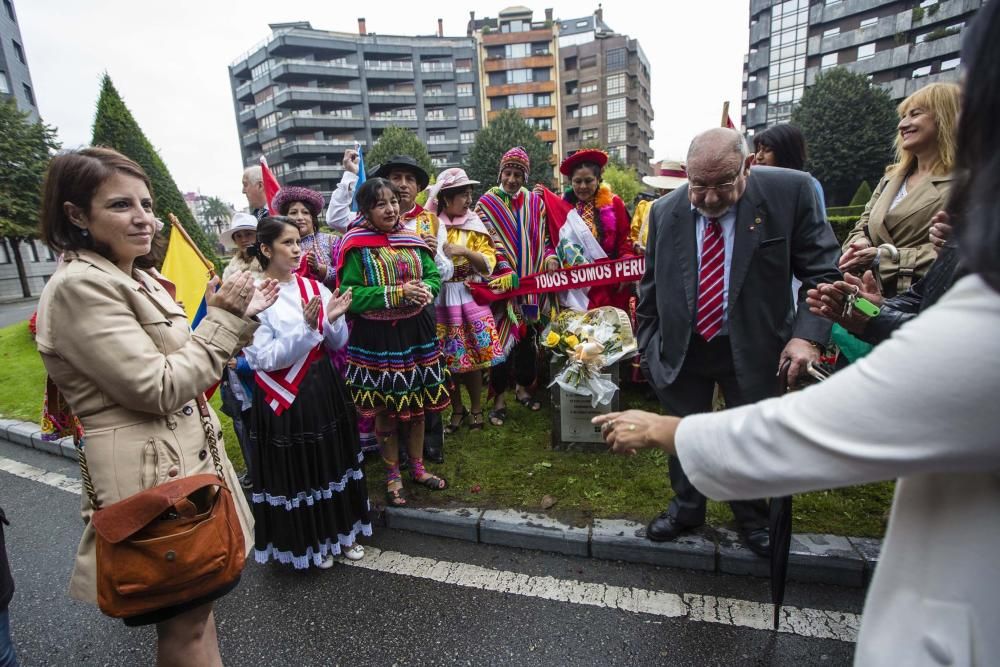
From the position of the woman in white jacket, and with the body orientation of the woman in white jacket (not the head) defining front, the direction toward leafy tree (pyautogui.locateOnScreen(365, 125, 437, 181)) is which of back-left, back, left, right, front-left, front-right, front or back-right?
front-right

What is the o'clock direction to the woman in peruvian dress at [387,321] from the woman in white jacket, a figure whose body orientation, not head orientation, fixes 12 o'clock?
The woman in peruvian dress is roughly at 1 o'clock from the woman in white jacket.

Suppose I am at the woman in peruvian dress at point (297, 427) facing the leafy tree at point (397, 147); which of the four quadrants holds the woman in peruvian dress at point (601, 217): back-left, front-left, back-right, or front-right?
front-right

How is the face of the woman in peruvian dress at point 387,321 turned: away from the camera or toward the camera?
toward the camera

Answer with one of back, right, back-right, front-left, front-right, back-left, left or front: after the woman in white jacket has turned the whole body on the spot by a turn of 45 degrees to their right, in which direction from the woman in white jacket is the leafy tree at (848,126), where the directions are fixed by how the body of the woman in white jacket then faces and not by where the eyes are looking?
front-right

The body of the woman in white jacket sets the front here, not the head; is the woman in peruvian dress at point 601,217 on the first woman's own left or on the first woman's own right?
on the first woman's own right

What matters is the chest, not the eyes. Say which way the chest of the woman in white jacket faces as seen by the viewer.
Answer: to the viewer's left

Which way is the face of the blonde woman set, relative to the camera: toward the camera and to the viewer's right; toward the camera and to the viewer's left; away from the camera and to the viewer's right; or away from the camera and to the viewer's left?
toward the camera and to the viewer's left

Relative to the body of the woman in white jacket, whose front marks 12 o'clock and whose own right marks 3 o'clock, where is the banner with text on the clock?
The banner with text is roughly at 2 o'clock from the woman in white jacket.

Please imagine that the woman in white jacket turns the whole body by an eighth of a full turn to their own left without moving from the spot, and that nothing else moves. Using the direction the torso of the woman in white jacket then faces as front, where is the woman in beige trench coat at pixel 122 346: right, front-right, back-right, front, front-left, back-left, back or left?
front-right

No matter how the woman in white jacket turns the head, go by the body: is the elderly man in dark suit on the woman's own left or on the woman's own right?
on the woman's own right

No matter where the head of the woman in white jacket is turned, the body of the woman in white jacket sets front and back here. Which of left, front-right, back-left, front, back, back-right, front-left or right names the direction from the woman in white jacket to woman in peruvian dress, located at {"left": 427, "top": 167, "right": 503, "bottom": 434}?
front-right
